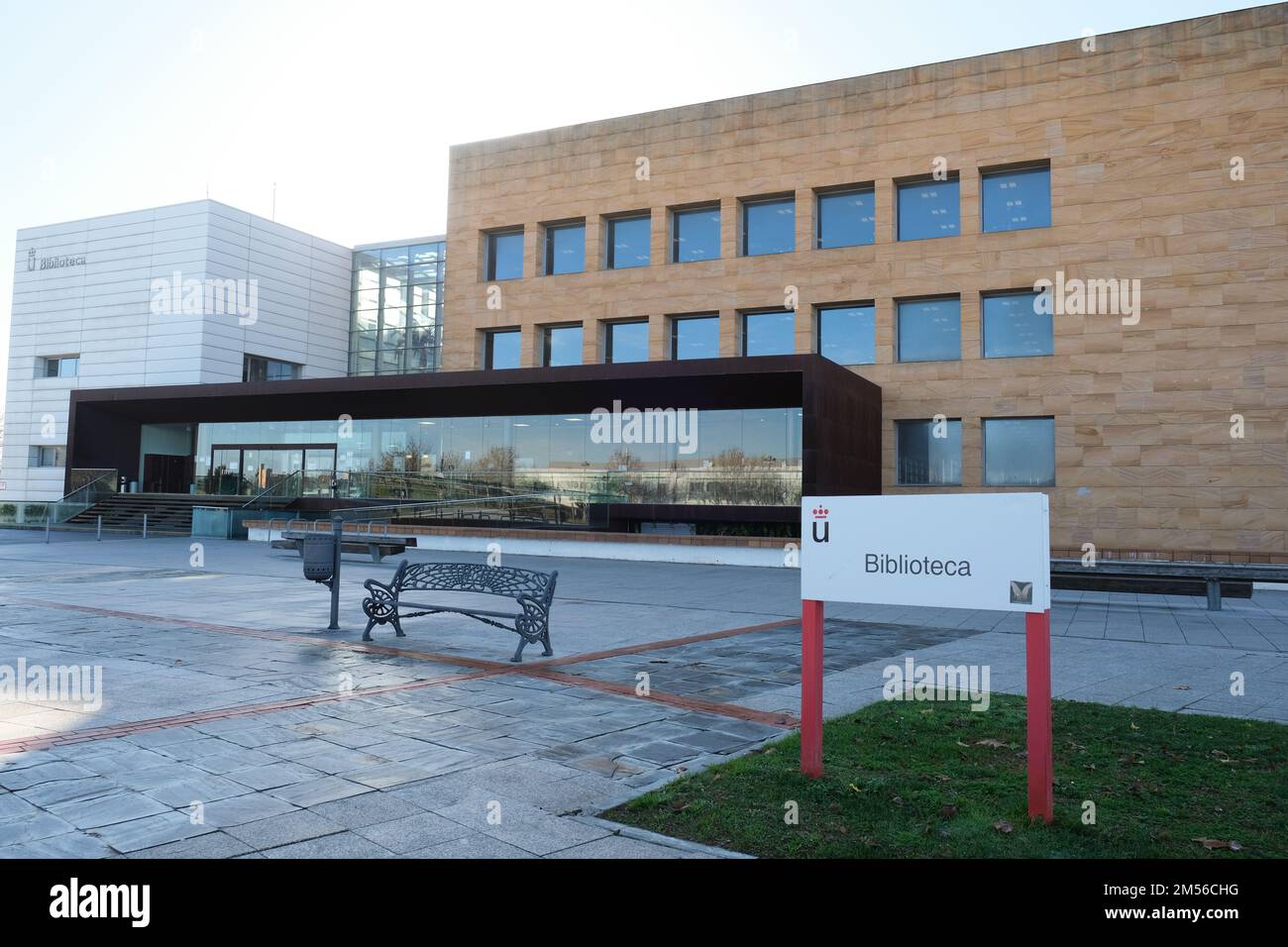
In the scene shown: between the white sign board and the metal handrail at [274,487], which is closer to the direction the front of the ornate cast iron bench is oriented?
the white sign board

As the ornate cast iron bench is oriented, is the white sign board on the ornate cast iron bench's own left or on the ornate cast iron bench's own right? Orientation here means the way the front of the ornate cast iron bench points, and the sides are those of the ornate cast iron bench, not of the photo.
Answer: on the ornate cast iron bench's own left

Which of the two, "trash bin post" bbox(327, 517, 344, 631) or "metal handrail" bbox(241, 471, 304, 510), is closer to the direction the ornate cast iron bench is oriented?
the trash bin post

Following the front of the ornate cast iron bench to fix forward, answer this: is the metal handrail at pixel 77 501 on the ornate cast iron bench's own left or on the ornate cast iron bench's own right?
on the ornate cast iron bench's own right

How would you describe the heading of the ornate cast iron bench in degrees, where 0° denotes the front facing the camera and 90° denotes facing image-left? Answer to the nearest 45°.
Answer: approximately 45°

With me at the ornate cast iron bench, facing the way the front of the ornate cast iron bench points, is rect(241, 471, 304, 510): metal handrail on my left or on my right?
on my right

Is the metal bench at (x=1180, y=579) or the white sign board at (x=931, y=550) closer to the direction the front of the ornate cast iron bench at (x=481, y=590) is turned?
the white sign board

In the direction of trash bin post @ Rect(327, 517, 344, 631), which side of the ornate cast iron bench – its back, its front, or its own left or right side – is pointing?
right

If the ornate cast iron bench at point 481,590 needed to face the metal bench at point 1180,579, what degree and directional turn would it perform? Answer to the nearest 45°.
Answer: approximately 135° to its left
